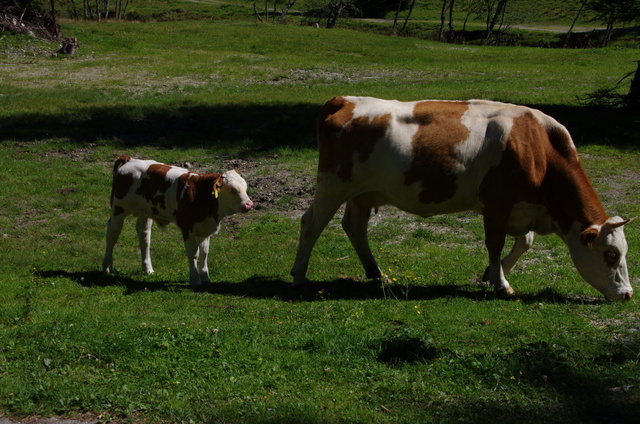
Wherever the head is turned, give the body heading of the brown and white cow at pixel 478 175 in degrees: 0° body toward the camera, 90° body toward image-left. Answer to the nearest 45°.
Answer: approximately 270°

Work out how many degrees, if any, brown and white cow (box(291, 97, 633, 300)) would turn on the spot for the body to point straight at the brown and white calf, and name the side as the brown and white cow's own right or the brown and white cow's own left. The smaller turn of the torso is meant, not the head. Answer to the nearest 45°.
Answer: approximately 180°
